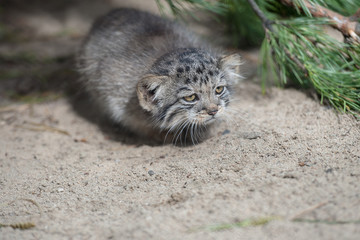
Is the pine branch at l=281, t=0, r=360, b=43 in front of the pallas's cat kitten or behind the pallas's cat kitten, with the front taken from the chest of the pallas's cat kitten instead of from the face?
in front

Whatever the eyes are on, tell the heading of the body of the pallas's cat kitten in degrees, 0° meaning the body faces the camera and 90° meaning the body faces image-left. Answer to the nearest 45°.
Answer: approximately 315°
